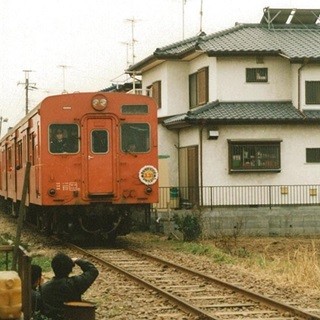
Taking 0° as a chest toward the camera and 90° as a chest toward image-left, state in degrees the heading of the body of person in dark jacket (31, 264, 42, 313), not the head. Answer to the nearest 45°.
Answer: approximately 225°

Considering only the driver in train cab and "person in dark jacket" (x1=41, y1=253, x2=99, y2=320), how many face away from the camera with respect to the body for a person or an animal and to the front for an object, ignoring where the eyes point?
1

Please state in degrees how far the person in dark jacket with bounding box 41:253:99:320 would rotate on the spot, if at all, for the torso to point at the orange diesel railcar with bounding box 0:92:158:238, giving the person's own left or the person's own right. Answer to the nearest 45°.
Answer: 0° — they already face it

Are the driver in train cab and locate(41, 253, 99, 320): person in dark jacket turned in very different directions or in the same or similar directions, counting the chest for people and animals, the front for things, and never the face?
very different directions

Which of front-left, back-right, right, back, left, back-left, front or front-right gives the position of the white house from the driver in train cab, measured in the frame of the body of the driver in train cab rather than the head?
back-left

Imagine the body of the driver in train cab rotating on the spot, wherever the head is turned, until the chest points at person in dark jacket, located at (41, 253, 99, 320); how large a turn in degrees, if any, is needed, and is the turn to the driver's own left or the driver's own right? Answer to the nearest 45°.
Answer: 0° — they already face them

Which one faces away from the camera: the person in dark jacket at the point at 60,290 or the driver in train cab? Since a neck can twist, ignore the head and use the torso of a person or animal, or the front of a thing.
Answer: the person in dark jacket

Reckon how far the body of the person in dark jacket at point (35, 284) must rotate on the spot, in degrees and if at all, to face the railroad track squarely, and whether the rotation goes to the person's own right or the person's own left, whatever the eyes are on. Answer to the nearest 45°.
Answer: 0° — they already face it

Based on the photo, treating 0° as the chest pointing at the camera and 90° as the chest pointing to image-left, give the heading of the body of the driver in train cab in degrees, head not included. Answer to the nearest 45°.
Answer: approximately 0°

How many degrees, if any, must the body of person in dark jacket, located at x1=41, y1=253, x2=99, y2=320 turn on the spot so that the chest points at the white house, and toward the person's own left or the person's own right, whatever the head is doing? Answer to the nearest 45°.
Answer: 0° — they already face it

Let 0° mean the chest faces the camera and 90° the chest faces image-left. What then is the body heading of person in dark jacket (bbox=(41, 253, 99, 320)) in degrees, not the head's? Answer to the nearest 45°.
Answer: approximately 180°
